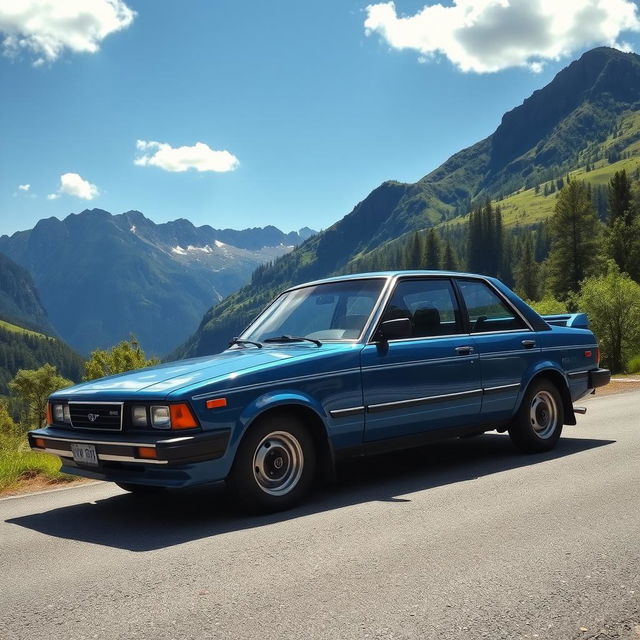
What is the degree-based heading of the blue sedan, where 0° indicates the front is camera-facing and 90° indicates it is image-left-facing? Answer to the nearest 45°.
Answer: approximately 45°
